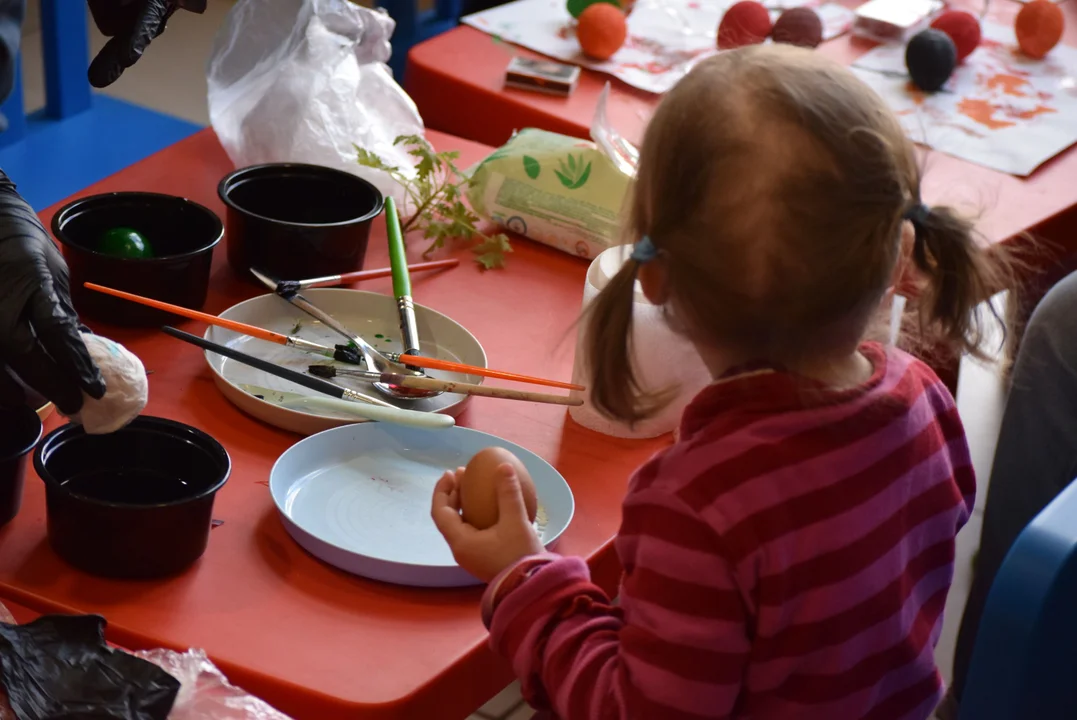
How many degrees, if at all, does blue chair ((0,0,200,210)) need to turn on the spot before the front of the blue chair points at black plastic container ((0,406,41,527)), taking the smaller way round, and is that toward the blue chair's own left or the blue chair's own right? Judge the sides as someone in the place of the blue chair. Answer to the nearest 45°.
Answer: approximately 45° to the blue chair's own right

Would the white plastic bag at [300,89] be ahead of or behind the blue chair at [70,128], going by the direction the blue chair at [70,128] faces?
ahead

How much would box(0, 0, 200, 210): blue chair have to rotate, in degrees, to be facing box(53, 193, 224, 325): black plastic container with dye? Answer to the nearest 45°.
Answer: approximately 45° to its right

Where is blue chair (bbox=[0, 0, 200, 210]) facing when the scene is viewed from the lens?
facing the viewer and to the right of the viewer

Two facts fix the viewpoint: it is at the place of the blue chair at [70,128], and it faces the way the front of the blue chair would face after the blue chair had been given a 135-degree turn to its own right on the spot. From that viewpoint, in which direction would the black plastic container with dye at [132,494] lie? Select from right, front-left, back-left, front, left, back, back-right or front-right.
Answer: left

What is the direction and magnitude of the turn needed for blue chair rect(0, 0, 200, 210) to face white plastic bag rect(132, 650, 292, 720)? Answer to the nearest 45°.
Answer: approximately 45° to its right

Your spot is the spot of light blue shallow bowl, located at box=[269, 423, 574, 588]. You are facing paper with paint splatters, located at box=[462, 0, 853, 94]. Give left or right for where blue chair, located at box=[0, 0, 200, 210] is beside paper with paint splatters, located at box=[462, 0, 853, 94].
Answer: left

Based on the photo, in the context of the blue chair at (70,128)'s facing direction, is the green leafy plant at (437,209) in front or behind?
in front
